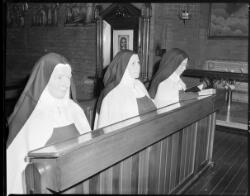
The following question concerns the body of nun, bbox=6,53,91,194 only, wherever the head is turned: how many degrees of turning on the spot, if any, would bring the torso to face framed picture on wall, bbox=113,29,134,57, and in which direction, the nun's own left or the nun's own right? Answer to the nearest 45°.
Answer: approximately 135° to the nun's own left

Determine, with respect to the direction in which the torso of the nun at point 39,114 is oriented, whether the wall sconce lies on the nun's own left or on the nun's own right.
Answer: on the nun's own left

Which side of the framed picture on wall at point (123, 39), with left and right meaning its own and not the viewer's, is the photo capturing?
front

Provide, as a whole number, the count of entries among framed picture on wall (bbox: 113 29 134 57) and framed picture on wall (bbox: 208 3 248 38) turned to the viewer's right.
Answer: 0

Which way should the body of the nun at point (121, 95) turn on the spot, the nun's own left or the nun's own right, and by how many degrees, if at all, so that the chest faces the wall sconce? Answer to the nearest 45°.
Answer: approximately 135° to the nun's own left

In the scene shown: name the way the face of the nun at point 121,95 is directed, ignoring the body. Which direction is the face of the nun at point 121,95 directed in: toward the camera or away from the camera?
toward the camera

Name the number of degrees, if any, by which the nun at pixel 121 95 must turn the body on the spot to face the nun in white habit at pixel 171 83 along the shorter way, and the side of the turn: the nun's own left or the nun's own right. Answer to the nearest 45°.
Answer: approximately 90° to the nun's own left

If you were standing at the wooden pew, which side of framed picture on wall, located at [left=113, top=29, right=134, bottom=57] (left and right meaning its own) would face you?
front

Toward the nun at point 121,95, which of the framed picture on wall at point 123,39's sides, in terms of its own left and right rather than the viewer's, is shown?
front

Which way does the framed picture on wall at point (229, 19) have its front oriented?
toward the camera
